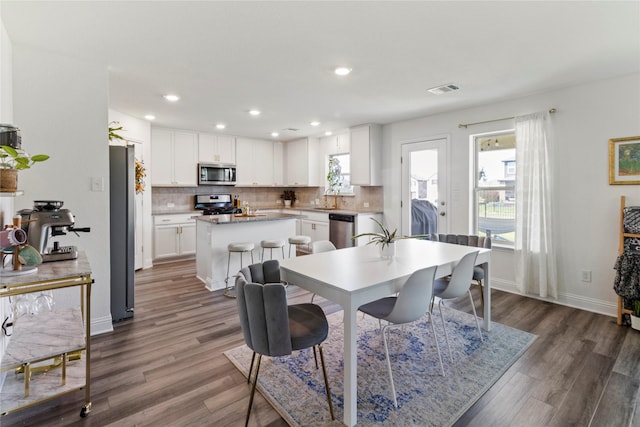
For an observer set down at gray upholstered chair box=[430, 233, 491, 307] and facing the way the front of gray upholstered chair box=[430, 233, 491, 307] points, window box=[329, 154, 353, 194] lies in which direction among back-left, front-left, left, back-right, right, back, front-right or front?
right

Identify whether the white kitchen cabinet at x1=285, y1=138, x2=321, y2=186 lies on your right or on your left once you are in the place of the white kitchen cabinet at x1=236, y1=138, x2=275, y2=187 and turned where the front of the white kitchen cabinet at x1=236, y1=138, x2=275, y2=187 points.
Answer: on your left

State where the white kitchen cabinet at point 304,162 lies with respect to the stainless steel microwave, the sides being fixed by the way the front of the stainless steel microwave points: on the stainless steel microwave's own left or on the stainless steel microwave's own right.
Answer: on the stainless steel microwave's own left

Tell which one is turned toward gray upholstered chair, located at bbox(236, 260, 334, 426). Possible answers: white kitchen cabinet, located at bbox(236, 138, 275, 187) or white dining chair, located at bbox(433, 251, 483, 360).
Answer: the white kitchen cabinet

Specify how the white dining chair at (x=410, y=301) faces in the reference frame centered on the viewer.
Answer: facing away from the viewer and to the left of the viewer

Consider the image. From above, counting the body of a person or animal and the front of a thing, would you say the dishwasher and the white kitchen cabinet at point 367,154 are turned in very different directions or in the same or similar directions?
same or similar directions

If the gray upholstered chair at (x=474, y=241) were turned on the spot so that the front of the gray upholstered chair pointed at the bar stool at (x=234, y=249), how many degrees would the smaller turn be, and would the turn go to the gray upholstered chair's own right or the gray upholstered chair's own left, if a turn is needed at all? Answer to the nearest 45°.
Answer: approximately 45° to the gray upholstered chair's own right

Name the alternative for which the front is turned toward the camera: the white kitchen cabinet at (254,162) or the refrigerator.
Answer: the white kitchen cabinet

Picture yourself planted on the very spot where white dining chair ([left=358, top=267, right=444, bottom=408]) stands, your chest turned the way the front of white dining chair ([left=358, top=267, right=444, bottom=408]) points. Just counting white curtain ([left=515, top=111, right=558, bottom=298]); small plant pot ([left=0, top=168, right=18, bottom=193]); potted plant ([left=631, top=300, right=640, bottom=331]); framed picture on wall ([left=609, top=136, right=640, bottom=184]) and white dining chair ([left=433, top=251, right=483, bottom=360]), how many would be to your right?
4

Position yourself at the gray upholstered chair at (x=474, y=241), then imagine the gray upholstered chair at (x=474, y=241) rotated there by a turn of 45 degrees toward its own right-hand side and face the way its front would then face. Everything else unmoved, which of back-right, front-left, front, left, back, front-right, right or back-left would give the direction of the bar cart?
front-left

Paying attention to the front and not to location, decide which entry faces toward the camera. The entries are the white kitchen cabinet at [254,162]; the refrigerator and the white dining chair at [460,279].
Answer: the white kitchen cabinet

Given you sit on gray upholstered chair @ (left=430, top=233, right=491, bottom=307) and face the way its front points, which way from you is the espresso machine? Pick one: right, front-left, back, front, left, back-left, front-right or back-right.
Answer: front

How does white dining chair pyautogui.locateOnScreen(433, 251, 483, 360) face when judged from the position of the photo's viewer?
facing away from the viewer and to the left of the viewer

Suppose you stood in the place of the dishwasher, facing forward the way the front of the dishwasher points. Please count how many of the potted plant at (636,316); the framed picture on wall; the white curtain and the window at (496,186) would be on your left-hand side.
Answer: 4

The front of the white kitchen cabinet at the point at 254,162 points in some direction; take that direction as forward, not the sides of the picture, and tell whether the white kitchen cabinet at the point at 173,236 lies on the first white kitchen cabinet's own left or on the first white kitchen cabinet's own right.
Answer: on the first white kitchen cabinet's own right

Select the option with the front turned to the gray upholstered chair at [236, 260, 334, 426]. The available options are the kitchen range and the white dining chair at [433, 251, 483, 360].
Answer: the kitchen range

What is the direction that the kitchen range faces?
toward the camera

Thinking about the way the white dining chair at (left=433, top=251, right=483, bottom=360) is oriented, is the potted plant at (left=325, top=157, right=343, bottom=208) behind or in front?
in front

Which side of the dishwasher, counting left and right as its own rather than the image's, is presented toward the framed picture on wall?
left

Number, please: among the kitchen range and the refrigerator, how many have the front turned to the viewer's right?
1
